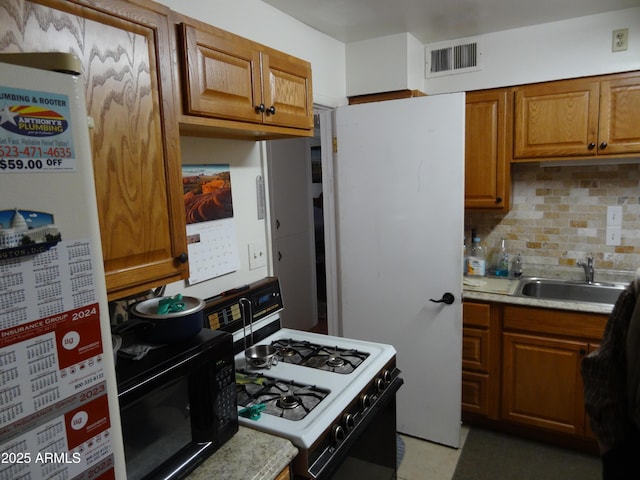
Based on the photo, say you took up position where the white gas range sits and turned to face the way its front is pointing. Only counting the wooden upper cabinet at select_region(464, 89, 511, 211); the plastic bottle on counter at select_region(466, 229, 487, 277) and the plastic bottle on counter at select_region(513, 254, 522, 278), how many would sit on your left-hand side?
3

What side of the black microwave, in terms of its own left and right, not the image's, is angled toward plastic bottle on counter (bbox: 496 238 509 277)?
left

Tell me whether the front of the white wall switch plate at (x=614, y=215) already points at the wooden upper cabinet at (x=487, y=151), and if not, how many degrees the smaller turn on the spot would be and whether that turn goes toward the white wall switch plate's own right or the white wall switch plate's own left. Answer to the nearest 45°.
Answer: approximately 45° to the white wall switch plate's own right

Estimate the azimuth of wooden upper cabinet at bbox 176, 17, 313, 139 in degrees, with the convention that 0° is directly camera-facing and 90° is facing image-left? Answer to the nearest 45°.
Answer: approximately 315°

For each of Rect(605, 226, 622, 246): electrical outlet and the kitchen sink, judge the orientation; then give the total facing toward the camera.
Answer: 2

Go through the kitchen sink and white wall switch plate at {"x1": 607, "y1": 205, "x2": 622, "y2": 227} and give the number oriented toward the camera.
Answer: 2

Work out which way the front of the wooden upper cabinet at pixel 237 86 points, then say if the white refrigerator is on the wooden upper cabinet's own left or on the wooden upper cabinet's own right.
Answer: on the wooden upper cabinet's own right

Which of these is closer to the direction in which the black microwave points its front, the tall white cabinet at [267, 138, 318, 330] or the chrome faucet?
the chrome faucet

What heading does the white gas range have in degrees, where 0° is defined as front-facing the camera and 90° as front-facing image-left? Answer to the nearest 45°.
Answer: approximately 315°
